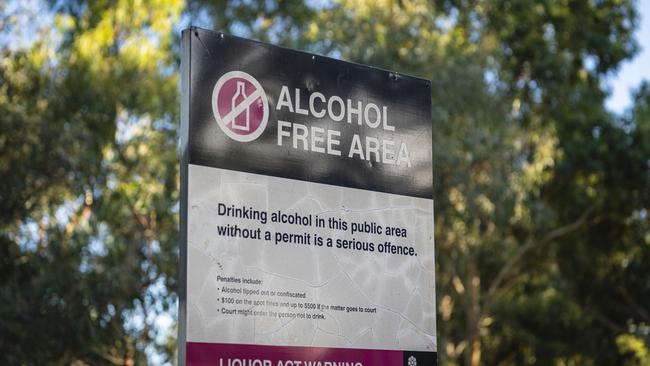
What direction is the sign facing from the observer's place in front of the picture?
facing the viewer and to the right of the viewer

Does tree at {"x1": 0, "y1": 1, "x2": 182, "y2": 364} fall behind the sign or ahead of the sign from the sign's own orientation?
behind
